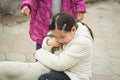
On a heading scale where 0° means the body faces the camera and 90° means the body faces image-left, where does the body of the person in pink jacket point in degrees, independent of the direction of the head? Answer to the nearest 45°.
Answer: approximately 0°

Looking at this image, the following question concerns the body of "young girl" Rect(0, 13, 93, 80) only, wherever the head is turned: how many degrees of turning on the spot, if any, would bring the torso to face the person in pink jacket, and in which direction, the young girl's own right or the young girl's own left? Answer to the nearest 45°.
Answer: approximately 135° to the young girl's own right

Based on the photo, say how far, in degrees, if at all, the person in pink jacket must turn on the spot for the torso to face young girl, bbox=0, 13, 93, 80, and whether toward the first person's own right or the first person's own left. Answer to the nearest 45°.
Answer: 0° — they already face them
